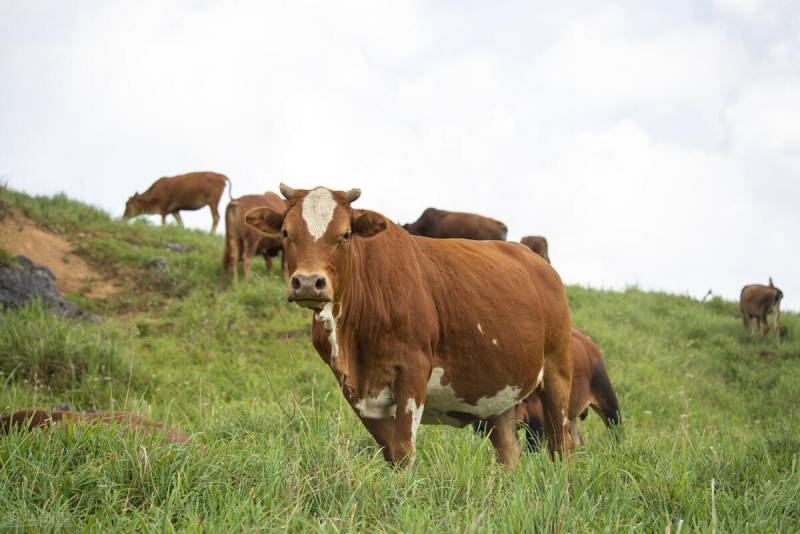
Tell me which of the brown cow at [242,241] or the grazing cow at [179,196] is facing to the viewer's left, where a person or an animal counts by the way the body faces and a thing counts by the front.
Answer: the grazing cow

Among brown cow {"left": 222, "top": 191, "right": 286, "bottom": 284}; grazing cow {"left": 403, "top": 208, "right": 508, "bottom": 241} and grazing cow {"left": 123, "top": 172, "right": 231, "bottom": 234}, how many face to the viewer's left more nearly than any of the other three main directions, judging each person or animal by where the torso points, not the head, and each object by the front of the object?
2

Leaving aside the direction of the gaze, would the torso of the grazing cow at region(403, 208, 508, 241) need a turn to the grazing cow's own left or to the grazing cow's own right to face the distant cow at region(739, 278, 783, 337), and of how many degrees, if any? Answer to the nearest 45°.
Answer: approximately 135° to the grazing cow's own right

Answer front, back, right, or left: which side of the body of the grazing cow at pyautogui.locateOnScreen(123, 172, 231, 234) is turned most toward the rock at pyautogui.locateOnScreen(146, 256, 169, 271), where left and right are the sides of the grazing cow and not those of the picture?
left

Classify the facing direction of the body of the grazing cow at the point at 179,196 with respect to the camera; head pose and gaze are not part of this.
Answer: to the viewer's left

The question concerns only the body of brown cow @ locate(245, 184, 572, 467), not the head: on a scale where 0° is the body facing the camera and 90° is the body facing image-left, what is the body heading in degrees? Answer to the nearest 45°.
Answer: approximately 45°

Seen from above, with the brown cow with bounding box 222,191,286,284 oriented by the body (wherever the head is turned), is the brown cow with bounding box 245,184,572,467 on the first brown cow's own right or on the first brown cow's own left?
on the first brown cow's own right

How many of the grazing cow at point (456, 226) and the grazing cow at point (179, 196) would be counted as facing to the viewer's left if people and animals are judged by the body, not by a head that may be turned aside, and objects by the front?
2

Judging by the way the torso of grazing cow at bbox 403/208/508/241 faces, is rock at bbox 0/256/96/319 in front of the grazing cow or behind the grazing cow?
in front

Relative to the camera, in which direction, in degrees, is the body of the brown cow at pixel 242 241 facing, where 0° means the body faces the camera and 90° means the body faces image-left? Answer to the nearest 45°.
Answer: approximately 225°
